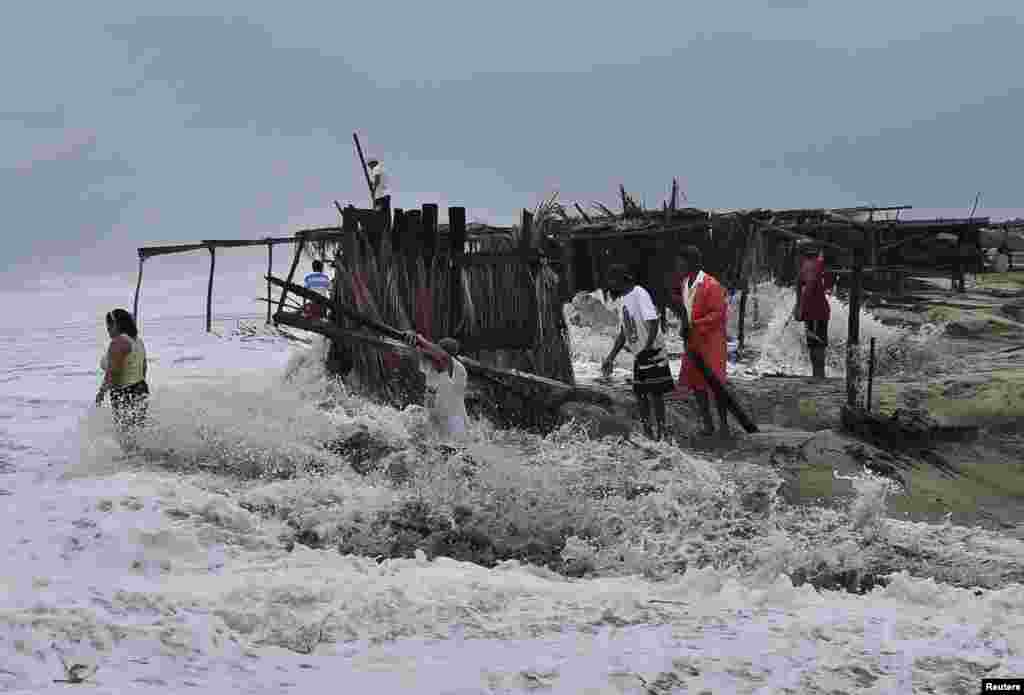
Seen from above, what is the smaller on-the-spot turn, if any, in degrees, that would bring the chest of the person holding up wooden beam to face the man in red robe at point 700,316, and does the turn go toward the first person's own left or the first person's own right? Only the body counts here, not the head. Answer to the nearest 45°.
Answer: approximately 90° to the first person's own right

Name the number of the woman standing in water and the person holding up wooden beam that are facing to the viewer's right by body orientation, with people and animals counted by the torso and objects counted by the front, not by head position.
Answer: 0

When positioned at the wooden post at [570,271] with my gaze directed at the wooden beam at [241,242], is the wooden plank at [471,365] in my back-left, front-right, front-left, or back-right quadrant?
front-left

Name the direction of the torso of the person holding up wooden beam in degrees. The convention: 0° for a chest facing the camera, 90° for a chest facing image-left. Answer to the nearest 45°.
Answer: approximately 135°

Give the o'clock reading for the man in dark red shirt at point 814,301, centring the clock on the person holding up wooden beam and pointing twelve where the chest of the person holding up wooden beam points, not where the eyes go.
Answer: The man in dark red shirt is roughly at 3 o'clock from the person holding up wooden beam.

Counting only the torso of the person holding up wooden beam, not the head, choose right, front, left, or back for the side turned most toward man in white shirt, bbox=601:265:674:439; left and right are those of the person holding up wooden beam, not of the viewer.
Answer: right

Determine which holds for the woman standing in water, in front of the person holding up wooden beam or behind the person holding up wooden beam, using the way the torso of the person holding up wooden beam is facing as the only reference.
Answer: in front

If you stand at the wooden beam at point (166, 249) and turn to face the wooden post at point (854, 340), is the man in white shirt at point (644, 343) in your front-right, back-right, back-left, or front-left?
front-right
